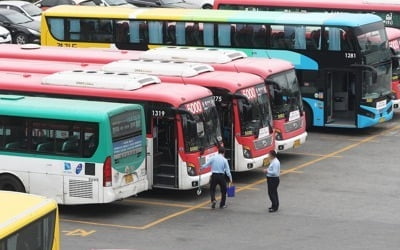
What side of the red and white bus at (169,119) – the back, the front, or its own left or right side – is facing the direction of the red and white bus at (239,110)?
left

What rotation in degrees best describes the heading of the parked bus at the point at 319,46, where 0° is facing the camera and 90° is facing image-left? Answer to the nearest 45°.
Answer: approximately 315°

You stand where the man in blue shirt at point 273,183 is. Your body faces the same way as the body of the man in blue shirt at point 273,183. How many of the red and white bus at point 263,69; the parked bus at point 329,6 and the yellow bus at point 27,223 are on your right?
2

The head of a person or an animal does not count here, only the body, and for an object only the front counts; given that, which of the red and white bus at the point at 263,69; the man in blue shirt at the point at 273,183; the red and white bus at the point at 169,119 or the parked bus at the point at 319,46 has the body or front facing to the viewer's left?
the man in blue shirt

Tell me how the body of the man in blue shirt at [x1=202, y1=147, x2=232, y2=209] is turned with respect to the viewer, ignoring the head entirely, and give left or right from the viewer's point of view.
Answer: facing away from the viewer

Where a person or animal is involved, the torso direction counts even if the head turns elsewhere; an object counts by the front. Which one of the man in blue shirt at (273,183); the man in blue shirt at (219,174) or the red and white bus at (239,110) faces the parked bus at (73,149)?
the man in blue shirt at (273,183)

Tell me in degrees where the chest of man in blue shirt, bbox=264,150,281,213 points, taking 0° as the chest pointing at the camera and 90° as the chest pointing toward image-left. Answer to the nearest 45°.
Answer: approximately 90°

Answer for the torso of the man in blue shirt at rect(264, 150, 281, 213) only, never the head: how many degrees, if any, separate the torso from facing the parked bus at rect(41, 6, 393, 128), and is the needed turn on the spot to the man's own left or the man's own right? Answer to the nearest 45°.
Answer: approximately 90° to the man's own right

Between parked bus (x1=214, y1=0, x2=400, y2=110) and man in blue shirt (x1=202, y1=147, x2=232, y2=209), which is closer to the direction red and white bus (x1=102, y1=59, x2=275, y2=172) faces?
the man in blue shirt
